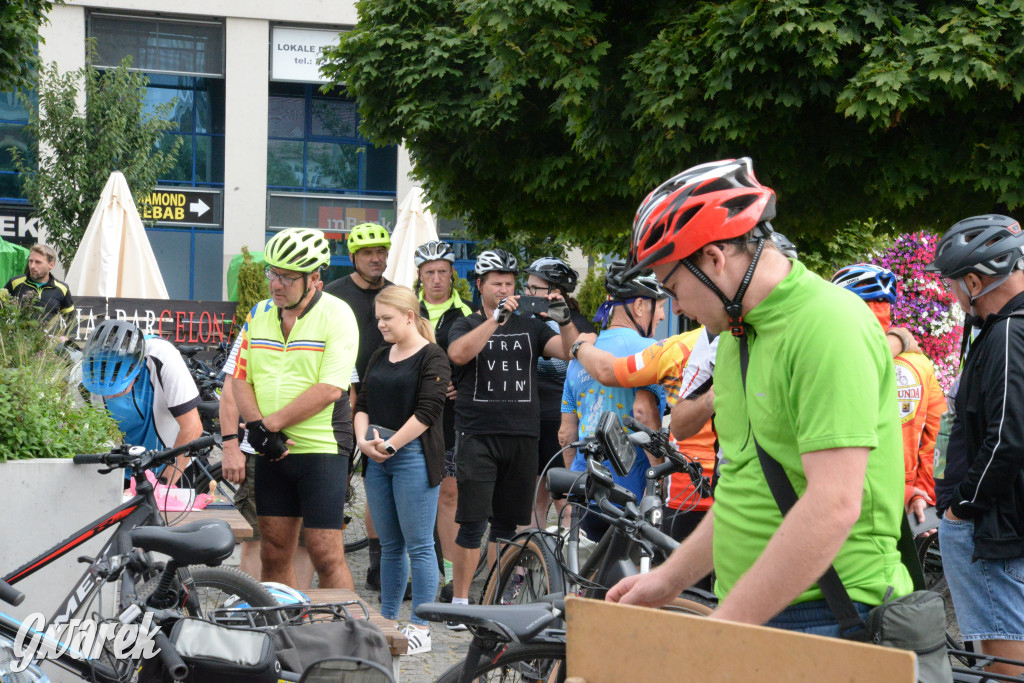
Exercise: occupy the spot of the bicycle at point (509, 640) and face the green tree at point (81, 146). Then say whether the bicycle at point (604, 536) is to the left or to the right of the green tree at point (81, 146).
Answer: right

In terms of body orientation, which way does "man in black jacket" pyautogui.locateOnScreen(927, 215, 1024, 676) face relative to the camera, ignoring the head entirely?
to the viewer's left

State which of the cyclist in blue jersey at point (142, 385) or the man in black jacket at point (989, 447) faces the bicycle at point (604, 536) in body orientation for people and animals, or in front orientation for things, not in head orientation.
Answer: the man in black jacket

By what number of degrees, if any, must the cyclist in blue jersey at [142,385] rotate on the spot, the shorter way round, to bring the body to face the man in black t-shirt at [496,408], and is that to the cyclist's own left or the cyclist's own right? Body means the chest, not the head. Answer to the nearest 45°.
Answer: approximately 135° to the cyclist's own left

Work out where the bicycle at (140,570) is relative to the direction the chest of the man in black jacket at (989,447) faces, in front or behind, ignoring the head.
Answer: in front

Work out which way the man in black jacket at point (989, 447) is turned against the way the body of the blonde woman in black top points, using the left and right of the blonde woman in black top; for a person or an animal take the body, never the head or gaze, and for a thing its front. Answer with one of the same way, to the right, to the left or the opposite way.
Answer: to the right

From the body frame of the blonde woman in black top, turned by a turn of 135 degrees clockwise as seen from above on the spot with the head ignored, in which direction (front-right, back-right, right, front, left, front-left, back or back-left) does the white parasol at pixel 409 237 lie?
front

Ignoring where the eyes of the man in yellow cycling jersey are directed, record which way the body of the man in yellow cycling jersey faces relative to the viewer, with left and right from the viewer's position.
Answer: facing the viewer and to the left of the viewer

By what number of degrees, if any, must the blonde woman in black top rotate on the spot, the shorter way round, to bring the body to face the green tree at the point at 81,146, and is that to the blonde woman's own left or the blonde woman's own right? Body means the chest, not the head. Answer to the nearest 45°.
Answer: approximately 135° to the blonde woman's own right

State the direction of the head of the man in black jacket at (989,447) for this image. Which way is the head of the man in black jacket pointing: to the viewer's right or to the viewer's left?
to the viewer's left

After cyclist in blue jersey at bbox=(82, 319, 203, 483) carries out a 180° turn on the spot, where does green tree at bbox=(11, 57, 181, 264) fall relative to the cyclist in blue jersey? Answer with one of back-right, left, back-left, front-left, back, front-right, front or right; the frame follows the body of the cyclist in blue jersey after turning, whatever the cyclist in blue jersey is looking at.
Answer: front-left

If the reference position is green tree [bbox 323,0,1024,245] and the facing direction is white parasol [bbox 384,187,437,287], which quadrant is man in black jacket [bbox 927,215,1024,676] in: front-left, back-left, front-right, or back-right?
back-left

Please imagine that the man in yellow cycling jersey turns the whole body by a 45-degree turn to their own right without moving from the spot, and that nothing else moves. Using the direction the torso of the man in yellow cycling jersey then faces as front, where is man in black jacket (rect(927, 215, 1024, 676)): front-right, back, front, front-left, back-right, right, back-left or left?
back-left
